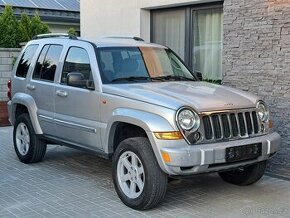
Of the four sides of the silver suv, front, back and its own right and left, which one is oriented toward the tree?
back

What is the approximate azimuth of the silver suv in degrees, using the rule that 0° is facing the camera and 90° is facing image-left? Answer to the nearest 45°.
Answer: approximately 315°
